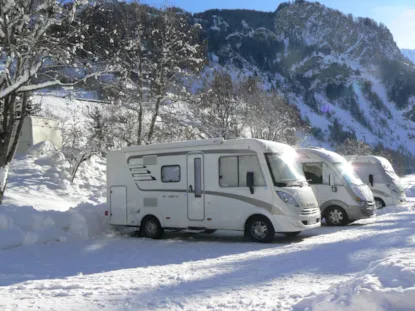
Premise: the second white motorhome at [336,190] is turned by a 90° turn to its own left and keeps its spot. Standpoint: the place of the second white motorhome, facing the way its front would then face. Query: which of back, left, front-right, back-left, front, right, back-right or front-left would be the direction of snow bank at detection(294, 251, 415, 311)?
back-right

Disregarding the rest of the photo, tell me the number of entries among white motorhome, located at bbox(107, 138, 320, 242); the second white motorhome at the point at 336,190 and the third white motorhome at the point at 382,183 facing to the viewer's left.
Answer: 0

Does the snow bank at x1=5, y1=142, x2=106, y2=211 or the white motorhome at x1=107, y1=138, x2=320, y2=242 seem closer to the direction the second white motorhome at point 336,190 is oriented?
the white motorhome

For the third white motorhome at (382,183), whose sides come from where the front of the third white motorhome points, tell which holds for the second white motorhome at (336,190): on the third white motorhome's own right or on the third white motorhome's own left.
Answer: on the third white motorhome's own right

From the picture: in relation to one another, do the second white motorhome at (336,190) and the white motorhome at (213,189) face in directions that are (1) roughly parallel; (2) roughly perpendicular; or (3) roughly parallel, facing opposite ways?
roughly parallel

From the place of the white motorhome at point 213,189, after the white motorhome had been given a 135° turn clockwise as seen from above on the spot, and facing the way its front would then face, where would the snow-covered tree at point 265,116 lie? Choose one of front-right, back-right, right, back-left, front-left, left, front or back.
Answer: right

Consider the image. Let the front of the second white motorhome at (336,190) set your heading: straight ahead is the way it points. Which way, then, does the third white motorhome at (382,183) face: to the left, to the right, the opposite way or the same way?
the same way

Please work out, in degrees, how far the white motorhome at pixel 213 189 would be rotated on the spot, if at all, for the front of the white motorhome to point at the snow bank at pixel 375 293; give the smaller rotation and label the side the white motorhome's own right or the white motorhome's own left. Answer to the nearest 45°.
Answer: approximately 45° to the white motorhome's own right

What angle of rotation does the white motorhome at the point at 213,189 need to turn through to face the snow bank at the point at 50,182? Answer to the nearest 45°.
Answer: approximately 180°

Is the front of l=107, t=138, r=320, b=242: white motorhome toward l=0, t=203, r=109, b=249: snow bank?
no

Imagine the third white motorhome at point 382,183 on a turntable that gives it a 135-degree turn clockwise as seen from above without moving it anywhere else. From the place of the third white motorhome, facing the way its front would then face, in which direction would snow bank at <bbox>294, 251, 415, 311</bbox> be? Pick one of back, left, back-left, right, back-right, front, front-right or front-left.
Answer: left

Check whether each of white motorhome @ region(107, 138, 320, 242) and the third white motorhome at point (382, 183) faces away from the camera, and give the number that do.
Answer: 0

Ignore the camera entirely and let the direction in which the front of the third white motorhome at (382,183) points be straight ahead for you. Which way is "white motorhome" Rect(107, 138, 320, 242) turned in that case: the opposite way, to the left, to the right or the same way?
the same way

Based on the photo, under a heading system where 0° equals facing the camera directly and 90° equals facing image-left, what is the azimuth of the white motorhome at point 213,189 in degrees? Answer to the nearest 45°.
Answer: approximately 315°

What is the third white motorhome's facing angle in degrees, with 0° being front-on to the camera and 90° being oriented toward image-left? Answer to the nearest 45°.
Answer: approximately 315°

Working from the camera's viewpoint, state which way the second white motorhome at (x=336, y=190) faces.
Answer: facing the viewer and to the right of the viewer

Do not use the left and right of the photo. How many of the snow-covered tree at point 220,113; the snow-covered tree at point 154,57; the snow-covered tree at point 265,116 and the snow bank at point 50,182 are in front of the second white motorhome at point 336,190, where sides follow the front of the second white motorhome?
0

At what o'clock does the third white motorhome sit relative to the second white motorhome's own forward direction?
The third white motorhome is roughly at 8 o'clock from the second white motorhome.

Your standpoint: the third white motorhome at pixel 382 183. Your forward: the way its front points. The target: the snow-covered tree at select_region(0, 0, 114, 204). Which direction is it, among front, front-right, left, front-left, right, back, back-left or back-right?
right
